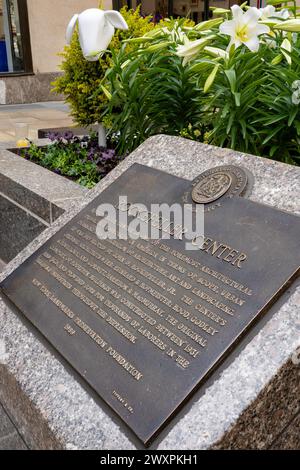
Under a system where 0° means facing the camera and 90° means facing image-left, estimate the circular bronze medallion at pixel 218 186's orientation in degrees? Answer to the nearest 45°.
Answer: approximately 45°

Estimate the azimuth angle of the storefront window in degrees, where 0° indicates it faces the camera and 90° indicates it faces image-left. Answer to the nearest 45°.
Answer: approximately 0°

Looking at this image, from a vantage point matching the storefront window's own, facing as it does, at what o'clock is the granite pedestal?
The granite pedestal is roughly at 12 o'clock from the storefront window.

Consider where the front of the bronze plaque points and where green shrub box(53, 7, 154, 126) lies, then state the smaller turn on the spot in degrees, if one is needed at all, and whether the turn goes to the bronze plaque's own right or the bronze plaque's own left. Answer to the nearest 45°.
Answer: approximately 135° to the bronze plaque's own right

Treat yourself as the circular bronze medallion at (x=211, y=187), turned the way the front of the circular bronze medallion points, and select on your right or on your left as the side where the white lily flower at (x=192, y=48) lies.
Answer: on your right

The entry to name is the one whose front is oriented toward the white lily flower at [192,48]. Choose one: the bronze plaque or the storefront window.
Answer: the storefront window

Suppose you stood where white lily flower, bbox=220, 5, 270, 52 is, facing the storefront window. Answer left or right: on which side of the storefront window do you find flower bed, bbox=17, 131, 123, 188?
left

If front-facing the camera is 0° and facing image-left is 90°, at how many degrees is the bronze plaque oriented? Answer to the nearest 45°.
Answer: approximately 45°

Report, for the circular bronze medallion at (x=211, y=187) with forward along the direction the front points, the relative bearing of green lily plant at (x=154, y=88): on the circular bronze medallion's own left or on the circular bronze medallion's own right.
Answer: on the circular bronze medallion's own right
